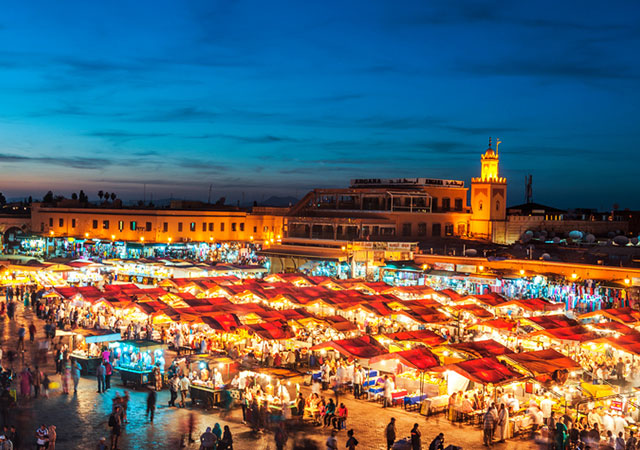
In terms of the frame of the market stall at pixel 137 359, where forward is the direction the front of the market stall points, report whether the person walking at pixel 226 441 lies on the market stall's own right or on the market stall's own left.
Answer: on the market stall's own left

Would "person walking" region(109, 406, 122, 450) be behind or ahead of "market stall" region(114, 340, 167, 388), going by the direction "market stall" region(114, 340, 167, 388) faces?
ahead

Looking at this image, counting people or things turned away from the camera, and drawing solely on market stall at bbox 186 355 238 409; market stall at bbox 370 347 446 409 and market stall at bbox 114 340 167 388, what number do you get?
0

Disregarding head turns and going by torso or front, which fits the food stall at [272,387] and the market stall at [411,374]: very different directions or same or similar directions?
same or similar directions

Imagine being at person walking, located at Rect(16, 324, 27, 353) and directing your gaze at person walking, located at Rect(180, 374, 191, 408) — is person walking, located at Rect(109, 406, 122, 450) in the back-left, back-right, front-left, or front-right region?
front-right

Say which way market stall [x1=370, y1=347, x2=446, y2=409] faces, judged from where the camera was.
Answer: facing the viewer and to the left of the viewer

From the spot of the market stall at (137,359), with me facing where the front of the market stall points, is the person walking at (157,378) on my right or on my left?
on my left

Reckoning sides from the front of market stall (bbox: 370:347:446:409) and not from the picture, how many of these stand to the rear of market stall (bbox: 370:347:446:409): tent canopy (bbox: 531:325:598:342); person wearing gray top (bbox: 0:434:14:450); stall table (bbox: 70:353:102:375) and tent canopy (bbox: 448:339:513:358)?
2

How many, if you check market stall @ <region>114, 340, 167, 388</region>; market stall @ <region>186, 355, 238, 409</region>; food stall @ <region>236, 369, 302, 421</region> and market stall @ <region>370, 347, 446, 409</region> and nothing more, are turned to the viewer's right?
0
